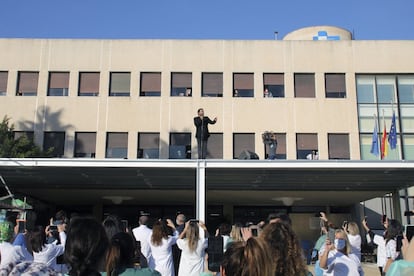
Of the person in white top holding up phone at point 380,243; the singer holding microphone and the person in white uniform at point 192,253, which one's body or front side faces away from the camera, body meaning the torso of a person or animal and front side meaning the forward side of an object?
the person in white uniform

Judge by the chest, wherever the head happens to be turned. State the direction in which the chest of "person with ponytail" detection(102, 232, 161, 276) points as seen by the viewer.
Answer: away from the camera

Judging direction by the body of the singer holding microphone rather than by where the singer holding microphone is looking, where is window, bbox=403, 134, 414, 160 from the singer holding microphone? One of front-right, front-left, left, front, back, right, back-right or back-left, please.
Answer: back-left

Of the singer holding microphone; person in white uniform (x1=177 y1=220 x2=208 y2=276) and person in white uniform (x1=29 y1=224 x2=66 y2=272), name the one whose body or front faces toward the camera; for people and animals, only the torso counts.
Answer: the singer holding microphone

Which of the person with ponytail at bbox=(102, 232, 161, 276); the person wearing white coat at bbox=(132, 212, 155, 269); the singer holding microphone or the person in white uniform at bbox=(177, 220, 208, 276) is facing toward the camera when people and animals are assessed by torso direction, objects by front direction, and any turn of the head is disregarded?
the singer holding microphone

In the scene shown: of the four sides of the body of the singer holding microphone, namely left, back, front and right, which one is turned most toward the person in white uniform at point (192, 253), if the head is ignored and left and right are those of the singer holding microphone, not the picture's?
front

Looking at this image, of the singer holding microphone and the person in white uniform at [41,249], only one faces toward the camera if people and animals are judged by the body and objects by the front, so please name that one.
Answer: the singer holding microphone

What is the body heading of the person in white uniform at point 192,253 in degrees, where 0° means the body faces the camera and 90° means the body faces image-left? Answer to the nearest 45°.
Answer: approximately 180°

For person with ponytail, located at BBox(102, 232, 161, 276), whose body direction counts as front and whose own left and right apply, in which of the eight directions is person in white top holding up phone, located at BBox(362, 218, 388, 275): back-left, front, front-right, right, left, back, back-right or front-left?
front-right

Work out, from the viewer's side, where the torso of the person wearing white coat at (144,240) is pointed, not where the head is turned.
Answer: away from the camera

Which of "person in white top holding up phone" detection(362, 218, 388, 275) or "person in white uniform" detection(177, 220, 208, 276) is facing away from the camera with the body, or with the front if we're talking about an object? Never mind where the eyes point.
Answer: the person in white uniform

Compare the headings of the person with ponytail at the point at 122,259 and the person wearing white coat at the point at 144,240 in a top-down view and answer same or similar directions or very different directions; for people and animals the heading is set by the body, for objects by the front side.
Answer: same or similar directions

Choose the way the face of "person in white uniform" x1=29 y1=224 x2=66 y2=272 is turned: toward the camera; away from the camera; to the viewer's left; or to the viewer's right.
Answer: away from the camera

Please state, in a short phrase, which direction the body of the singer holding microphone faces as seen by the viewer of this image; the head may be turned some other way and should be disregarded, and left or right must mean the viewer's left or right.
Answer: facing the viewer

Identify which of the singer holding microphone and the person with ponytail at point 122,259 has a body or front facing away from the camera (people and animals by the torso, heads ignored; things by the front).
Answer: the person with ponytail

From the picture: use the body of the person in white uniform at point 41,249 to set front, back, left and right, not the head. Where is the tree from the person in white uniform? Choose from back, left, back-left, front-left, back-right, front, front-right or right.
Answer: front-left

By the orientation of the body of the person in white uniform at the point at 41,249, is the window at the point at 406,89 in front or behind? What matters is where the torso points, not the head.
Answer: in front

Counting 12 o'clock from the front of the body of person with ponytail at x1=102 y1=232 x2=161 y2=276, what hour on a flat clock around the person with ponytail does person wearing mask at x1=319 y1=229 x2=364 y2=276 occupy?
The person wearing mask is roughly at 2 o'clock from the person with ponytail.

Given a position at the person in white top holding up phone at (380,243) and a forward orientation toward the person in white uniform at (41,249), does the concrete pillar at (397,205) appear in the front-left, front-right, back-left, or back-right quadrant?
back-right

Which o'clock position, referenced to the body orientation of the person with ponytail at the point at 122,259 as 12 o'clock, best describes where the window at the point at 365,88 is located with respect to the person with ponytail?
The window is roughly at 1 o'clock from the person with ponytail.

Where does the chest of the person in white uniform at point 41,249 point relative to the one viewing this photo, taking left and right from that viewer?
facing away from the viewer and to the right of the viewer
